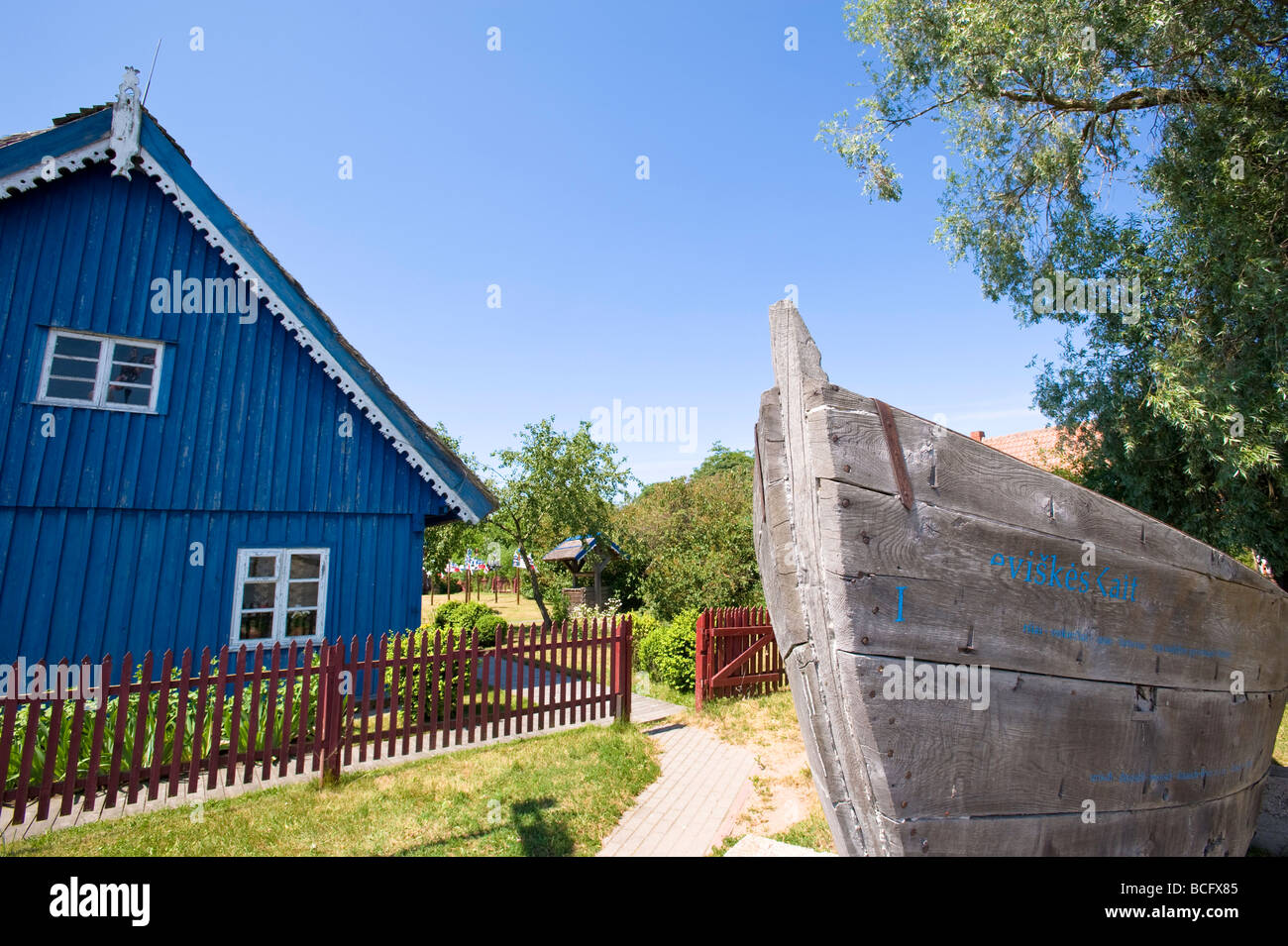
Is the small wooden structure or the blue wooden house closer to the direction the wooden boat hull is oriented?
the blue wooden house

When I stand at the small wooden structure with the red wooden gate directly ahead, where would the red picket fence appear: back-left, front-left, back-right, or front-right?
front-right

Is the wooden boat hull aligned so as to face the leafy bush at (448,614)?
no

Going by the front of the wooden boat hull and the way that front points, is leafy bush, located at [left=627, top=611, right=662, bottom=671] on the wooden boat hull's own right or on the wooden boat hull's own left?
on the wooden boat hull's own right
